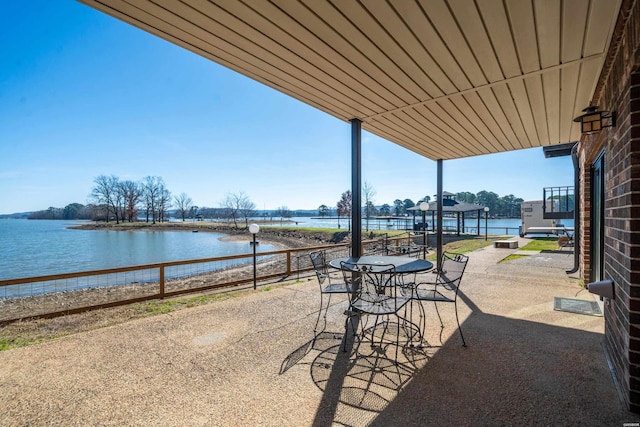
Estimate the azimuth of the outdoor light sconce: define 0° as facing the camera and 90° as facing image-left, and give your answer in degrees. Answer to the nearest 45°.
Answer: approximately 90°

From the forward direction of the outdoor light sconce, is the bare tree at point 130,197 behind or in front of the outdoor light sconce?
in front

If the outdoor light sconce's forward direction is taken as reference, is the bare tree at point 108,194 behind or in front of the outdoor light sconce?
in front

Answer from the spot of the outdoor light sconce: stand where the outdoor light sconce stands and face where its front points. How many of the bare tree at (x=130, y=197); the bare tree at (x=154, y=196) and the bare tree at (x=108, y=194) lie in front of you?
3
